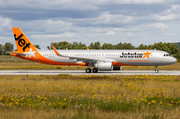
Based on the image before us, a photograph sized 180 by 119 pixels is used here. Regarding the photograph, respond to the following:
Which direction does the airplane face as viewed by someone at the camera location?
facing to the right of the viewer
